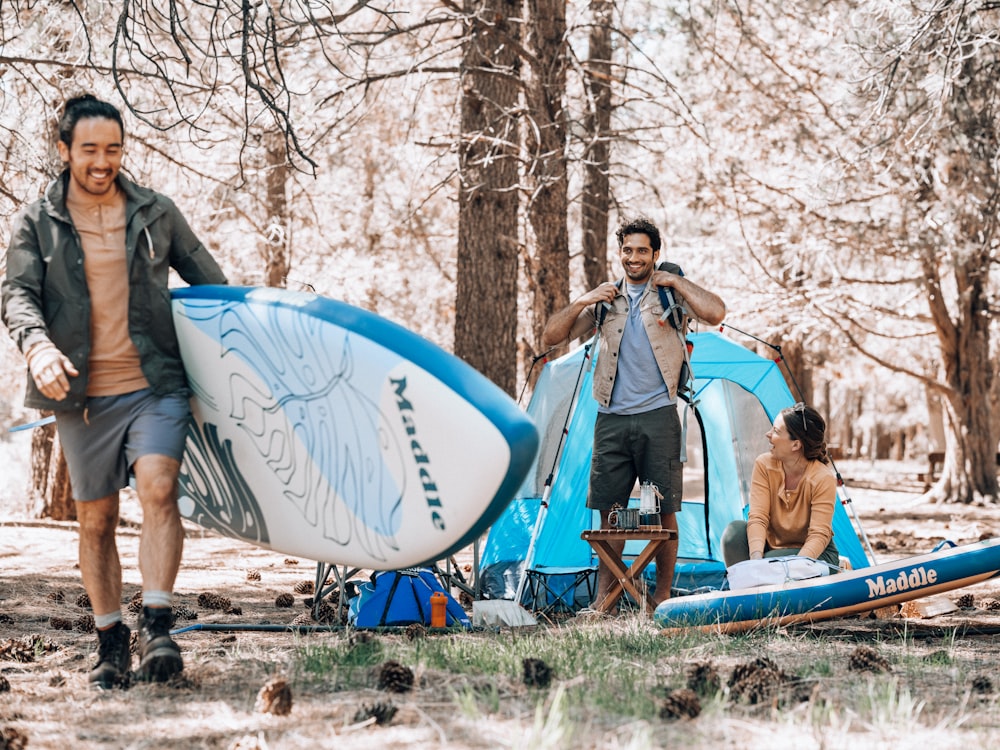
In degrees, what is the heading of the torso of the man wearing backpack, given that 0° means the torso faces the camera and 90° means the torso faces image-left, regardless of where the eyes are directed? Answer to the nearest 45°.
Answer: approximately 0°

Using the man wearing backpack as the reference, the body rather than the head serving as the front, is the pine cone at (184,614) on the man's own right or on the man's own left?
on the man's own right

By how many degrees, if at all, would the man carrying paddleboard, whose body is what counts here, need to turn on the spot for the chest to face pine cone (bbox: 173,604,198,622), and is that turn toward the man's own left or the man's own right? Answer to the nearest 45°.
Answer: approximately 180°

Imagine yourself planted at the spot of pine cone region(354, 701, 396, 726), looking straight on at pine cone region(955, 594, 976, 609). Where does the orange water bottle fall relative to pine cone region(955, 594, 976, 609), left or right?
left

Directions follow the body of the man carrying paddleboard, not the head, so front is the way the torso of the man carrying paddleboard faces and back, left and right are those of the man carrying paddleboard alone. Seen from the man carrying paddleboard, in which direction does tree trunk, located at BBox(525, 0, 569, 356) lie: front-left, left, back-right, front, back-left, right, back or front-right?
back-left

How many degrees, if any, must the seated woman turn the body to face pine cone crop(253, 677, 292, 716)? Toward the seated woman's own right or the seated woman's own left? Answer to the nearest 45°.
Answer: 0° — they already face it

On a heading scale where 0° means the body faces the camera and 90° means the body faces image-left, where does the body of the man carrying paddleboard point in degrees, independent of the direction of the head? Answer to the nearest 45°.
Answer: approximately 0°

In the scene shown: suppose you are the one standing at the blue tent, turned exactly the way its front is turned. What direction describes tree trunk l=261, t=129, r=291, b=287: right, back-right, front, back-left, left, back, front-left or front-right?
back-right

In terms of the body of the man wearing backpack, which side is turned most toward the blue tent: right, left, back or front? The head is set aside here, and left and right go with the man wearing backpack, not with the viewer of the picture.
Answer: back

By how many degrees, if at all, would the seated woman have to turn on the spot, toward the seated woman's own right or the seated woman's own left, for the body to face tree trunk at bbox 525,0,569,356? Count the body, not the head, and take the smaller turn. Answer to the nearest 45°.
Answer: approximately 90° to the seated woman's own right

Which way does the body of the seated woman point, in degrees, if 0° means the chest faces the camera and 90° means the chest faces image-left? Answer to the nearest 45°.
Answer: approximately 45°

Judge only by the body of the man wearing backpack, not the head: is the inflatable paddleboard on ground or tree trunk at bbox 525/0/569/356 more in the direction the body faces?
the inflatable paddleboard on ground

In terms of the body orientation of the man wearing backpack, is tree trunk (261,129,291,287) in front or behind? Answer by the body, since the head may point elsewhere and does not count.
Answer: behind
